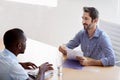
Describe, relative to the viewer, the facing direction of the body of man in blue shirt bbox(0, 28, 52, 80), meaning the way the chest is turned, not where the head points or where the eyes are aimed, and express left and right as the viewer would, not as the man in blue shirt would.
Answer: facing away from the viewer and to the right of the viewer

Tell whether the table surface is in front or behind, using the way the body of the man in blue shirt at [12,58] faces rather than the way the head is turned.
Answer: in front

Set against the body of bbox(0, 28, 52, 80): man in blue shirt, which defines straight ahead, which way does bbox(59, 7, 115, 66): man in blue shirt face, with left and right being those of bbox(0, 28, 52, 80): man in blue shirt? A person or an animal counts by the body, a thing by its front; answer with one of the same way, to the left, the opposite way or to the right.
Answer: the opposite way

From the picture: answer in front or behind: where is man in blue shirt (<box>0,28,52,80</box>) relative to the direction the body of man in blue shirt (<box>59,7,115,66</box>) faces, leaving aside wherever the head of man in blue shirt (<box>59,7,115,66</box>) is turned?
in front

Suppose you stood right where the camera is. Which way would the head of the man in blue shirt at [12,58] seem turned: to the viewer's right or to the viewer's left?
to the viewer's right

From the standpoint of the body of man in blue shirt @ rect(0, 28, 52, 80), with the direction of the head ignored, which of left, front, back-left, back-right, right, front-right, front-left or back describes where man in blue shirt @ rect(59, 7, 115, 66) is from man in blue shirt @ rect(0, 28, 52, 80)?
front

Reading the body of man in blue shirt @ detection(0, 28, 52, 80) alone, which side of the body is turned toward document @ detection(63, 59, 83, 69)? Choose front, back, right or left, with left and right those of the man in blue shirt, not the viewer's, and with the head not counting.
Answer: front

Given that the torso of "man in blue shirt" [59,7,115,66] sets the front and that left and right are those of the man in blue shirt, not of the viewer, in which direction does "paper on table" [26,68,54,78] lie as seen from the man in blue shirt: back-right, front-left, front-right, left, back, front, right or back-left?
front

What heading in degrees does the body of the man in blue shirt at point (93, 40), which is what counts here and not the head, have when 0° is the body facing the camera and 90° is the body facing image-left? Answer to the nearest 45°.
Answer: approximately 45°
